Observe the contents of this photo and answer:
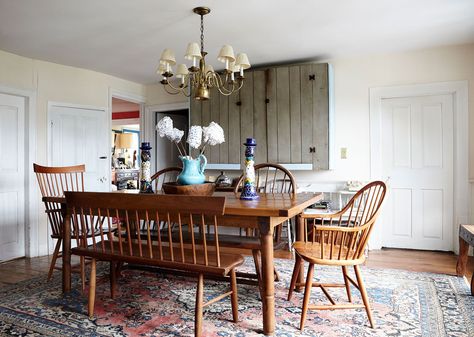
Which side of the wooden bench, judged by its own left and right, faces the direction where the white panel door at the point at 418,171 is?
front

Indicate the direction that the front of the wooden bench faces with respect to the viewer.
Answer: facing away from the viewer and to the right of the viewer

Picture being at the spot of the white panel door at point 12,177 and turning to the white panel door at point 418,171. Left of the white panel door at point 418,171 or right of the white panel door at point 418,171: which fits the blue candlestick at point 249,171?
right

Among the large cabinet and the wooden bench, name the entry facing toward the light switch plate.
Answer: the wooden bench

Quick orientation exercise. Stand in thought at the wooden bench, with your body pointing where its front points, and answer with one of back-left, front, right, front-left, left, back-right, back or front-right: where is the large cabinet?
front

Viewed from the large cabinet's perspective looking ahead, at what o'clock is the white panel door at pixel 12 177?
The white panel door is roughly at 1 o'clock from the large cabinet.

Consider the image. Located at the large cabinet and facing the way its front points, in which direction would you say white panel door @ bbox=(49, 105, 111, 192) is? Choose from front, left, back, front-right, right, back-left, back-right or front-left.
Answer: front-right

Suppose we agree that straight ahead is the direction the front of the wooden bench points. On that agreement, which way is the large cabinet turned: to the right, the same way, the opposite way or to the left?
the opposite way

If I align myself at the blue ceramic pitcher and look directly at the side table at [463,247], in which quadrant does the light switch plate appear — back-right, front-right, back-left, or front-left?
front-left

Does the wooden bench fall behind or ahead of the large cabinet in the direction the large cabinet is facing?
ahead

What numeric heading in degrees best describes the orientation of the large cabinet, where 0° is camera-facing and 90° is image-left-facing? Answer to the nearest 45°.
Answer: approximately 45°

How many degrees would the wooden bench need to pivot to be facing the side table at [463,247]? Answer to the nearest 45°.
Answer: approximately 45° to its right

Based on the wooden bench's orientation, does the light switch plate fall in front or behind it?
in front

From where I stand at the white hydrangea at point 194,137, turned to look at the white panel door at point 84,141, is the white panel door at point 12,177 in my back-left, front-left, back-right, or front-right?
front-left
